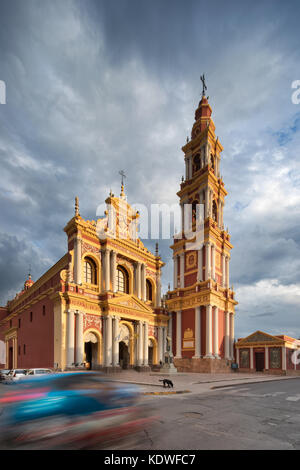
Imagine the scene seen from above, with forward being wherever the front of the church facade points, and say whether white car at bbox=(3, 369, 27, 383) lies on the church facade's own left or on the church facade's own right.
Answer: on the church facade's own right

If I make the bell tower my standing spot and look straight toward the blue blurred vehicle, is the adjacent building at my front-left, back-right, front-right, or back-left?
back-left

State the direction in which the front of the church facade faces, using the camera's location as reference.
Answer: facing the viewer and to the right of the viewer

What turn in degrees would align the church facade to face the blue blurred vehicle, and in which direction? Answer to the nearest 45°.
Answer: approximately 45° to its right
